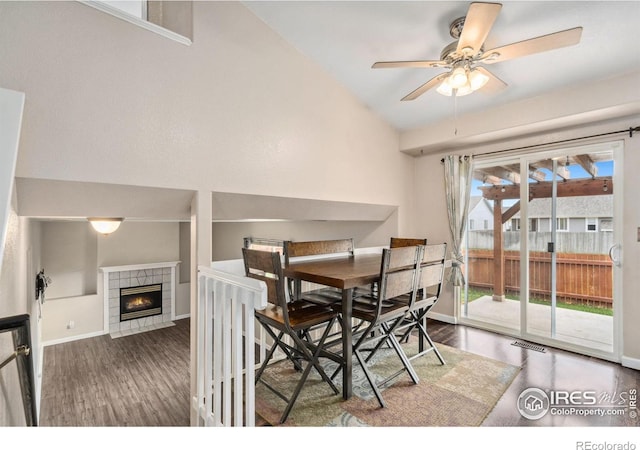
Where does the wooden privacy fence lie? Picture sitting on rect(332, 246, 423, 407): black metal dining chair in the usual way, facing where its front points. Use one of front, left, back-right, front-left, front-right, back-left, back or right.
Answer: right

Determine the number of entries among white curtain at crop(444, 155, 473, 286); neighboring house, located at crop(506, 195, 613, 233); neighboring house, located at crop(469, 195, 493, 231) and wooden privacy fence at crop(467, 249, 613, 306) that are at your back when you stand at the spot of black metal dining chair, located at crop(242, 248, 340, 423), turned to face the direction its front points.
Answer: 0

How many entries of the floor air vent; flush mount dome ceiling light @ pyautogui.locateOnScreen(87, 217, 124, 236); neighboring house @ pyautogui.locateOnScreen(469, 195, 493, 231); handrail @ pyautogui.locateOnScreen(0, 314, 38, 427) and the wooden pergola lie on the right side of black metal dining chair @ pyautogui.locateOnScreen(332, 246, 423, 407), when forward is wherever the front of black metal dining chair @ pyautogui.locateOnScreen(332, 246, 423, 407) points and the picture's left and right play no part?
3

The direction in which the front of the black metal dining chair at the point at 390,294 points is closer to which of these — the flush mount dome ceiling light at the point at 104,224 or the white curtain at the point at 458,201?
the flush mount dome ceiling light

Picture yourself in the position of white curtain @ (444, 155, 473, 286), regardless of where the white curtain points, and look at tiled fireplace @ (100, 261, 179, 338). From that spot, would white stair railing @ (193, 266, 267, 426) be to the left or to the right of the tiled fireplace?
left

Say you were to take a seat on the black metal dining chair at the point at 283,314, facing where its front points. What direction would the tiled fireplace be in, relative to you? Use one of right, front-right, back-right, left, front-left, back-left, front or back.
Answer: left

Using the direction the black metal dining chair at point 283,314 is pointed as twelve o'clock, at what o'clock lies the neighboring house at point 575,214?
The neighboring house is roughly at 1 o'clock from the black metal dining chair.

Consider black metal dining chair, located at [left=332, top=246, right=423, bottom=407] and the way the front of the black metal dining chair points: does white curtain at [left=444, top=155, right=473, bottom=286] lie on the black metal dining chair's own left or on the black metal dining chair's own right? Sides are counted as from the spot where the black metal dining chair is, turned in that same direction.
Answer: on the black metal dining chair's own right

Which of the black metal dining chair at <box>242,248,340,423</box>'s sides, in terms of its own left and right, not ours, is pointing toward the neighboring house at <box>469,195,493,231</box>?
front

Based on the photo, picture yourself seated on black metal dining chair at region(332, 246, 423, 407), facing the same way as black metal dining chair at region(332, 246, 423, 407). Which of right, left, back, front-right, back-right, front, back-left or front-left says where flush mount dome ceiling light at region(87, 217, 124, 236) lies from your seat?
front-left

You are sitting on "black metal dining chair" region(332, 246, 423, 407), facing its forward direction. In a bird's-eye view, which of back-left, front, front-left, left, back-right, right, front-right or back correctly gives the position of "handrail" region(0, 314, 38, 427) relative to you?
left

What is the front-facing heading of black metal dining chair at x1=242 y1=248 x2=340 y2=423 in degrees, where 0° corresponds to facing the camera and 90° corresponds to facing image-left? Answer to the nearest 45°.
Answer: approximately 225°

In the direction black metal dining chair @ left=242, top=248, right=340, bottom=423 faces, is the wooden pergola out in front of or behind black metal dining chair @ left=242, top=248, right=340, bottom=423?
in front

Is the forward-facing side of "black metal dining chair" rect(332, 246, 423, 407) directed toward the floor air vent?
no

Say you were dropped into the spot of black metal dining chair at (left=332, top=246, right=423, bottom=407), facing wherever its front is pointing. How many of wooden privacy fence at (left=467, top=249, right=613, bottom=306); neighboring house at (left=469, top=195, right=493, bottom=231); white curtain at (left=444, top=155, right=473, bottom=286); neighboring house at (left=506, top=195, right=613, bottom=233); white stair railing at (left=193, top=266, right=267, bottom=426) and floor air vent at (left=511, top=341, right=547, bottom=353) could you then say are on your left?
1

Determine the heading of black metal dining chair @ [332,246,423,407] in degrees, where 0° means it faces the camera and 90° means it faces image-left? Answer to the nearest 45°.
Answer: approximately 135°
